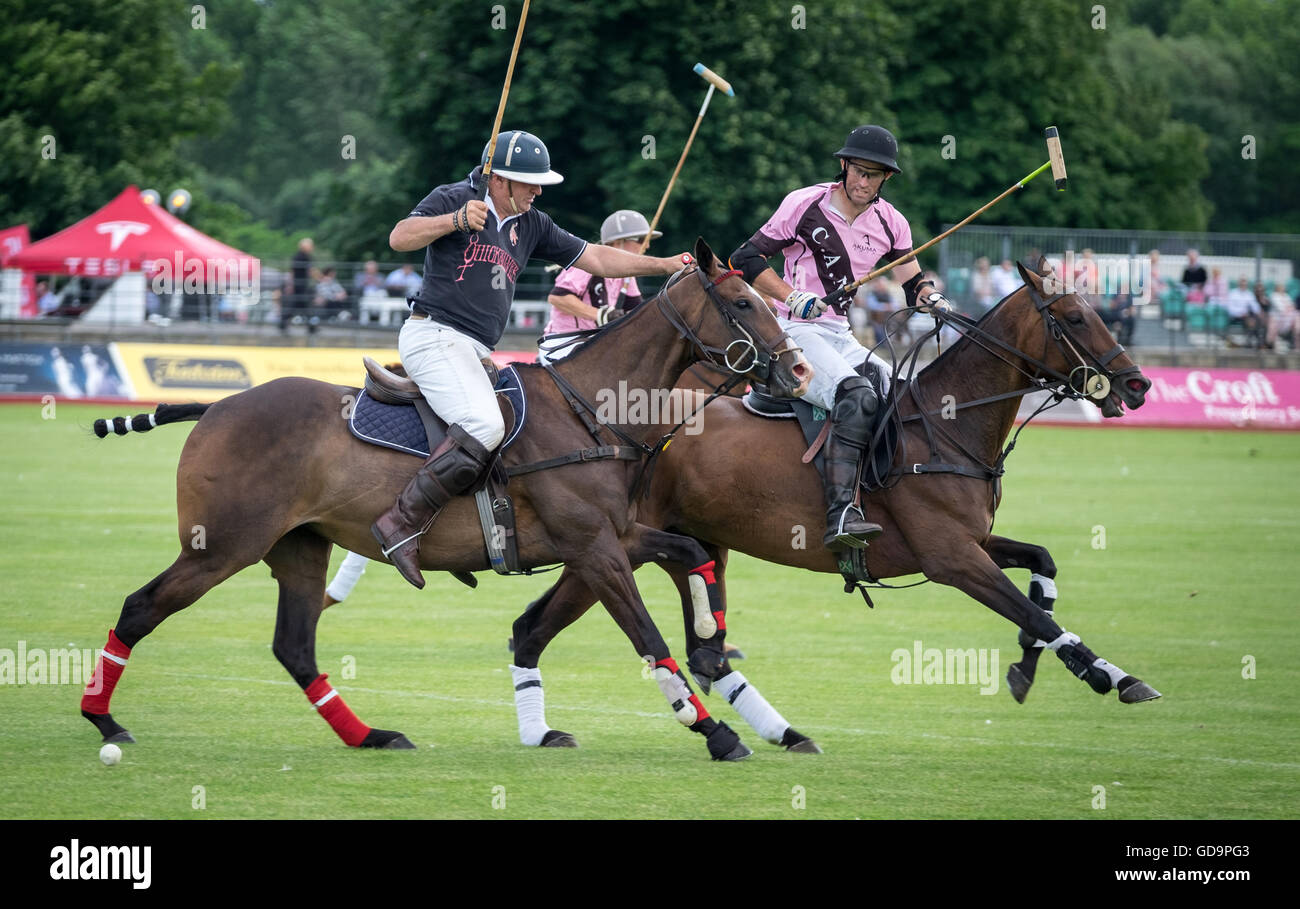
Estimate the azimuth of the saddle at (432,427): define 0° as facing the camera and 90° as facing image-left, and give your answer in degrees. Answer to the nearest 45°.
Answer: approximately 270°

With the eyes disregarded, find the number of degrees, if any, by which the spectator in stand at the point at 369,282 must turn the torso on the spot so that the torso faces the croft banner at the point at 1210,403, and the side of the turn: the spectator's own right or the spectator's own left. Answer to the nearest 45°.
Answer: approximately 45° to the spectator's own left

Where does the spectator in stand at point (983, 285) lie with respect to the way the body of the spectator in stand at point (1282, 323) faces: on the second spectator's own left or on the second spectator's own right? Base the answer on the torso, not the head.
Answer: on the second spectator's own right

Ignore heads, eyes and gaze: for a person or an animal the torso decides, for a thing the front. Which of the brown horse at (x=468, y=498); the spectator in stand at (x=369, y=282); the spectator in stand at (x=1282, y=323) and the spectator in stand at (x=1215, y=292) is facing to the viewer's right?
the brown horse

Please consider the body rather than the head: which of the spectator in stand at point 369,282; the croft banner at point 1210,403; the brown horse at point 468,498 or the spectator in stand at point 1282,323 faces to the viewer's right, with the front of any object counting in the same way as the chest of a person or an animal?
the brown horse

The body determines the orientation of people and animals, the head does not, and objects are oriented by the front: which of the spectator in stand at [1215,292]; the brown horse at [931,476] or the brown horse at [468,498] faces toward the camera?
the spectator in stand

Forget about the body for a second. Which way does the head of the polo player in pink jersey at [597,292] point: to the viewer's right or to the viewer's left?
to the viewer's right

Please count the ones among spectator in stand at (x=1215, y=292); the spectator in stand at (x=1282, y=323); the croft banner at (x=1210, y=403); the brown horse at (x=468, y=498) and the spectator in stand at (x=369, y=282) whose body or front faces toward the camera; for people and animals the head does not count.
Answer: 4

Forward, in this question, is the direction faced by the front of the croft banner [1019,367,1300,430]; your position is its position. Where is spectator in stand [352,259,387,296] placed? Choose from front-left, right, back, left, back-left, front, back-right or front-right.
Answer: right
